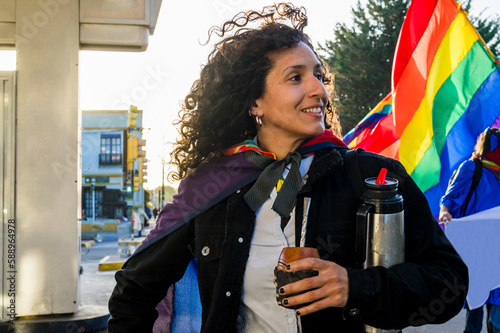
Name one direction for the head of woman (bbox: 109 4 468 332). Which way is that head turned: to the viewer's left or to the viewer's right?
to the viewer's right

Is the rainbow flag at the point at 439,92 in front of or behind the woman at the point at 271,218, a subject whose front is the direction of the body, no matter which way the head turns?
behind

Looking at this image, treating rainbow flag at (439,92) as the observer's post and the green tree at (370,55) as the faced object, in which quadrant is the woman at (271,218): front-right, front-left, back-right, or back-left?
back-left

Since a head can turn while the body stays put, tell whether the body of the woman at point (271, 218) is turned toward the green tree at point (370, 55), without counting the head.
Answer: no

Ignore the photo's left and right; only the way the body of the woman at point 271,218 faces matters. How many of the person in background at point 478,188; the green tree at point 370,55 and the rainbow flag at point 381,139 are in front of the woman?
0

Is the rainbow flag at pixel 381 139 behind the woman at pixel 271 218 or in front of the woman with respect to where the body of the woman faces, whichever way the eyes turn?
behind

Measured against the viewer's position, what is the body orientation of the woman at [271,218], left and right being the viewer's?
facing the viewer

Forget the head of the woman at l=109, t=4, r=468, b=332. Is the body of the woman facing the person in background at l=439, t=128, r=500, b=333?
no
